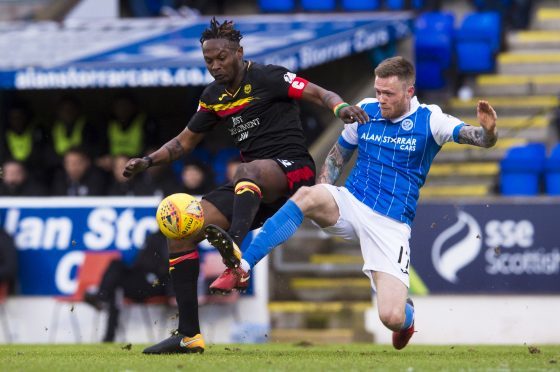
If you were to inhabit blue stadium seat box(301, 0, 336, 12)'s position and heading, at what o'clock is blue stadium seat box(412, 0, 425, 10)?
blue stadium seat box(412, 0, 425, 10) is roughly at 9 o'clock from blue stadium seat box(301, 0, 336, 12).

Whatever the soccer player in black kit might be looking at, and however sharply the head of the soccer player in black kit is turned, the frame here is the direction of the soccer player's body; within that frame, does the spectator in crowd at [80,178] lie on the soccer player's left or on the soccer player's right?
on the soccer player's right

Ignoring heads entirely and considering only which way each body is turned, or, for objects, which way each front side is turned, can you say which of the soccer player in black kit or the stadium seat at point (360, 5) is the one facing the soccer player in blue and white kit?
the stadium seat

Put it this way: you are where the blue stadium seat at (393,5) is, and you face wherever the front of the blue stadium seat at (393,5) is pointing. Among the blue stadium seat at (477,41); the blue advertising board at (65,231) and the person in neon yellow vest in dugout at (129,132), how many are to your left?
1

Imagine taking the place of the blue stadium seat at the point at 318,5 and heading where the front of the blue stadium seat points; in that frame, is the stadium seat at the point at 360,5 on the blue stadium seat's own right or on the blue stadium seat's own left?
on the blue stadium seat's own left
